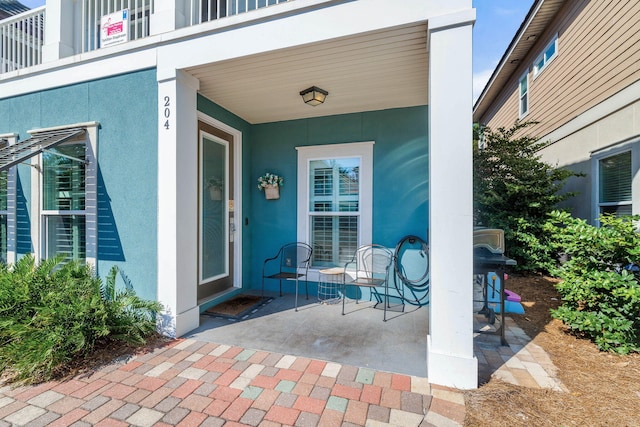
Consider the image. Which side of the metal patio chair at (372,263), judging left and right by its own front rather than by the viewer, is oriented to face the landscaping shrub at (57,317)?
front

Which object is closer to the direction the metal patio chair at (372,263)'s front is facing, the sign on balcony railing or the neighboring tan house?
the sign on balcony railing

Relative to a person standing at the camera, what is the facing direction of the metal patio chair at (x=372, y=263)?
facing the viewer and to the left of the viewer

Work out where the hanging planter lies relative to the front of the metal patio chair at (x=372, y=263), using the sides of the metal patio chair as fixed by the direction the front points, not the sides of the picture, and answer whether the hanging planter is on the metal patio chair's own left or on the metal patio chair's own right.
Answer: on the metal patio chair's own right

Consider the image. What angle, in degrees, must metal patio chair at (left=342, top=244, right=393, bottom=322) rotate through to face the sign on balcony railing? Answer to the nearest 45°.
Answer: approximately 45° to its right

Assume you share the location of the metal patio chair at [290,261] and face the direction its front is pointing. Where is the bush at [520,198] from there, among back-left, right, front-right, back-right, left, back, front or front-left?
back-left

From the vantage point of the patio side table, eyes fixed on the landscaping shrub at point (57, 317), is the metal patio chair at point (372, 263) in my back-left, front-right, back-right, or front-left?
back-left

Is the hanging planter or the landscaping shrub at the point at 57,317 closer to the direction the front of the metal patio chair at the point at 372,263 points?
the landscaping shrub

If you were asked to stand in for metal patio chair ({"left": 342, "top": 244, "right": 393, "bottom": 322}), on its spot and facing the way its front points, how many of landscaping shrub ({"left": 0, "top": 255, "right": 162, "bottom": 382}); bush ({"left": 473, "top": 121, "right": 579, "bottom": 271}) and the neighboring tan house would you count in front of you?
1

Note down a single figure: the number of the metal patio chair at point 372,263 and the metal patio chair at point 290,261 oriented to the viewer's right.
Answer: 0

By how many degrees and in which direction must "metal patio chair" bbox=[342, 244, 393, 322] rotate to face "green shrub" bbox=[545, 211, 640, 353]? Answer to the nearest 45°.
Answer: approximately 90° to its left
